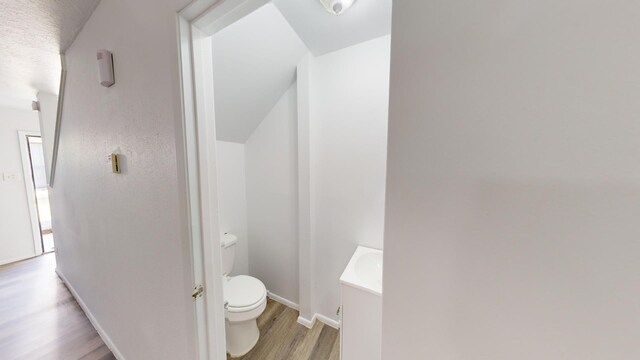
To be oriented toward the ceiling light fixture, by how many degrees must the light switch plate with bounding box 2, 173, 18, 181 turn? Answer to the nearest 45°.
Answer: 0° — it already faces it

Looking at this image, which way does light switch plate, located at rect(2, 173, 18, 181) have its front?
toward the camera

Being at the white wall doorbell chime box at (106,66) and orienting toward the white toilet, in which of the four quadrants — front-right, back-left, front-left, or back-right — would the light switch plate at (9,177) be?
back-left

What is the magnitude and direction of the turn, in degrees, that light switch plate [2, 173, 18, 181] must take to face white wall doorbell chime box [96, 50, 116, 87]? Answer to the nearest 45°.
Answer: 0° — it already faces it

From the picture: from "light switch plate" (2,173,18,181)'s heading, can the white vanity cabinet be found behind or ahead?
ahead

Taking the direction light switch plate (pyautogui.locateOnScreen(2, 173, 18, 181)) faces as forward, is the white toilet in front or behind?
in front
